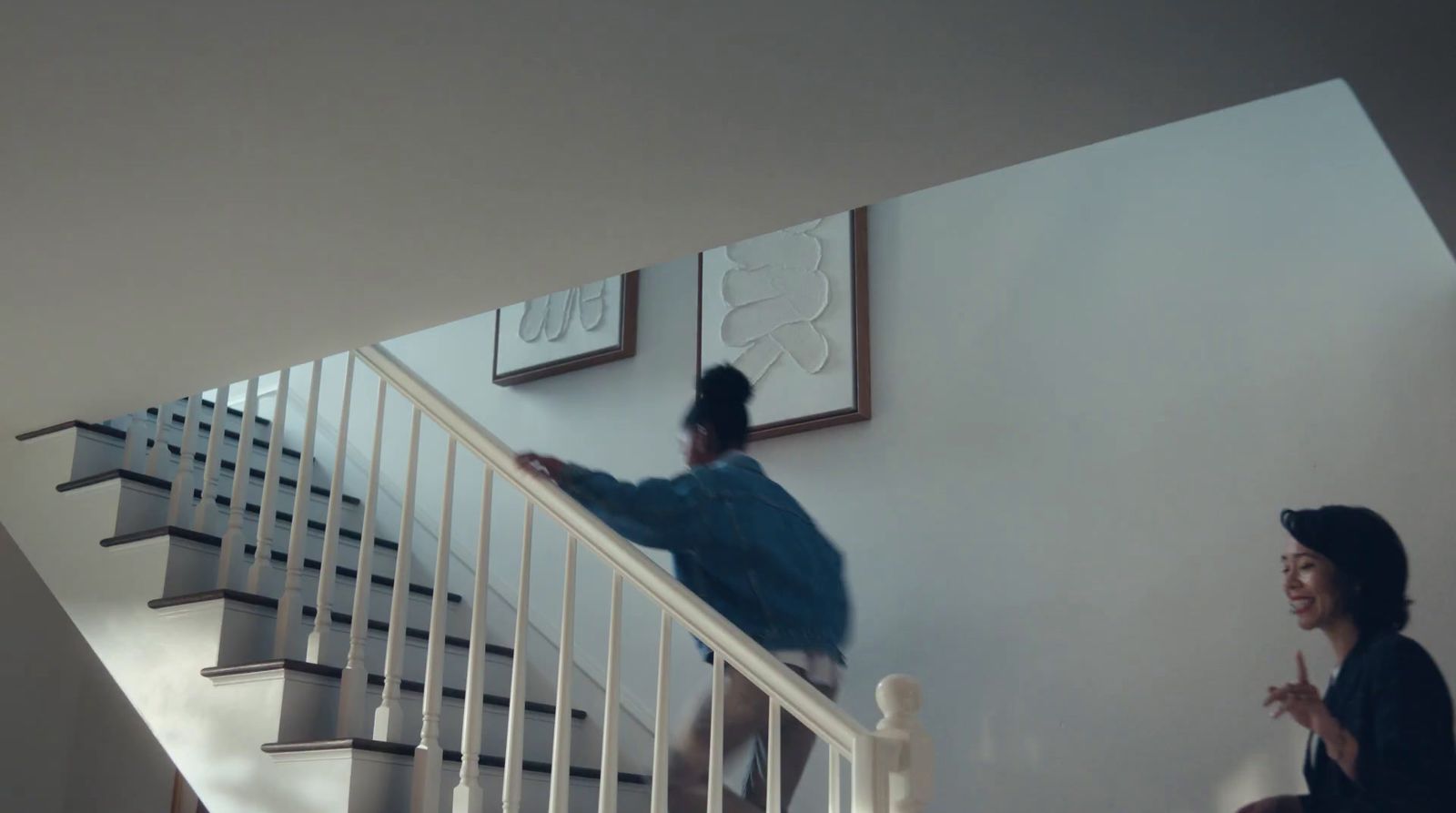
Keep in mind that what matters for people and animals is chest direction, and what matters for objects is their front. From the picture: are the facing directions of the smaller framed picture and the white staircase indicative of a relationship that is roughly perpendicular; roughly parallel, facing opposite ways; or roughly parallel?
roughly perpendicular

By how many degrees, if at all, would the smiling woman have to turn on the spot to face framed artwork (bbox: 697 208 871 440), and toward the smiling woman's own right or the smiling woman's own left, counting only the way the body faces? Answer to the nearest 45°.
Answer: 0° — they already face it

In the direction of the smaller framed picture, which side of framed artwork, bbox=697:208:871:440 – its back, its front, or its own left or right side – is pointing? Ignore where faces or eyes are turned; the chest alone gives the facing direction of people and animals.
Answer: right

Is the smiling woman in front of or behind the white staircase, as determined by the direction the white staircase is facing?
in front

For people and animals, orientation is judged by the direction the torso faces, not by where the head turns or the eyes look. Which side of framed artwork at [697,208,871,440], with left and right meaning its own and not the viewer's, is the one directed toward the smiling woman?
left

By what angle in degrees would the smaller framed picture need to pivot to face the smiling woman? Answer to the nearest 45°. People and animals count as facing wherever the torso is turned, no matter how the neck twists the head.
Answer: approximately 90° to its left

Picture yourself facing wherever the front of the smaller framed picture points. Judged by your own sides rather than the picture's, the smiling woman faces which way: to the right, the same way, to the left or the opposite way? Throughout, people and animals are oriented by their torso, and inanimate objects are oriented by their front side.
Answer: to the right

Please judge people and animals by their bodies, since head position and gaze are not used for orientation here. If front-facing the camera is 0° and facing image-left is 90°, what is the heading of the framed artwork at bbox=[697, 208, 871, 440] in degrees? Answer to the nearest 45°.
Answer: approximately 45°

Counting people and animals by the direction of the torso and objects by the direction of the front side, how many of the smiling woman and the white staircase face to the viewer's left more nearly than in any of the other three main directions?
1

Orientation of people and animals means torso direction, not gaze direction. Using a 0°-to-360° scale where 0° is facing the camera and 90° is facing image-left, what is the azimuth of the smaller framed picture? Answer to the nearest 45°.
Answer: approximately 45°

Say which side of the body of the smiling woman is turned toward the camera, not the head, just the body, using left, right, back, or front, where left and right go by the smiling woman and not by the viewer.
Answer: left

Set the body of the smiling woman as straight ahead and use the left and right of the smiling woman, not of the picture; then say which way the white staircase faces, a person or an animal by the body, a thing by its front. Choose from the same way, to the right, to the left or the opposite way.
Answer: the opposite way
